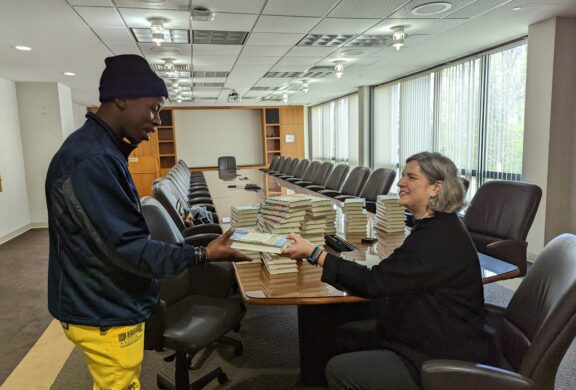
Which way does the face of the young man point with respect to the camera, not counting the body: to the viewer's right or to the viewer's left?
to the viewer's right

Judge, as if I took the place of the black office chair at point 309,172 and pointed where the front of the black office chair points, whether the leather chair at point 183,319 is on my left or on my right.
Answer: on my left

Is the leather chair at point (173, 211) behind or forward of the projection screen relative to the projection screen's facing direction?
forward

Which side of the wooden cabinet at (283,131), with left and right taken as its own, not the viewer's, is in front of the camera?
front

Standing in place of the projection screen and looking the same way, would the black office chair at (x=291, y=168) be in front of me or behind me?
in front

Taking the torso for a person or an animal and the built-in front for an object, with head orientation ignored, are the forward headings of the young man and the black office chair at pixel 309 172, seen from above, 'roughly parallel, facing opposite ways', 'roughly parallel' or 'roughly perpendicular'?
roughly parallel, facing opposite ways

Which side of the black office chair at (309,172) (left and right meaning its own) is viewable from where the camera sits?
left

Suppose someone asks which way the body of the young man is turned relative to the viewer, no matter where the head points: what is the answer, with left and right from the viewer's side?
facing to the right of the viewer

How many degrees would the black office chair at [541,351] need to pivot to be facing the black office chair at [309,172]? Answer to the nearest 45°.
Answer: approximately 90° to its right

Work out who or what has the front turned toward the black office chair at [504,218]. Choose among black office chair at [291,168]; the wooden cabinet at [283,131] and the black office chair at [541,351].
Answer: the wooden cabinet

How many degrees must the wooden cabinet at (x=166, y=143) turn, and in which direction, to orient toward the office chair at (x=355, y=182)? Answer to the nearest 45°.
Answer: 0° — it already faces it

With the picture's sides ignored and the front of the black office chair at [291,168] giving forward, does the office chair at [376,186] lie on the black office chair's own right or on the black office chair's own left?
on the black office chair's own left

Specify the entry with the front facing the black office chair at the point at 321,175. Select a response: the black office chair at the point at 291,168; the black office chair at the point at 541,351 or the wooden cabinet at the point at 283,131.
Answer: the wooden cabinet

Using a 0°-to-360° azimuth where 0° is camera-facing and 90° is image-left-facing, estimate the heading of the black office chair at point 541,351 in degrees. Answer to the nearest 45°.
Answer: approximately 45°

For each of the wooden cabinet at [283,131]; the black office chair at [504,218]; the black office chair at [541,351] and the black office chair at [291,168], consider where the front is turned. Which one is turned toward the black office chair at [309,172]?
the wooden cabinet

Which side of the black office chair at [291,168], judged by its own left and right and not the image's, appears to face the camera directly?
left

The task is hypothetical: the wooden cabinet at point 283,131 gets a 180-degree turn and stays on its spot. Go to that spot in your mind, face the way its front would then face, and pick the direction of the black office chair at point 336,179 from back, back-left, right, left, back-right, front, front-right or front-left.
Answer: back

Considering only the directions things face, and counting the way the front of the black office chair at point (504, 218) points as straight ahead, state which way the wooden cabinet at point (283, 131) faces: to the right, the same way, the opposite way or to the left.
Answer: to the left

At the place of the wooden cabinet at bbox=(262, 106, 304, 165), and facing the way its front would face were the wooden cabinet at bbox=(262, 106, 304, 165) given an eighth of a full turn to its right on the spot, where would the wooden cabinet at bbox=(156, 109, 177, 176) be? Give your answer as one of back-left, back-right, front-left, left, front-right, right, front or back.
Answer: front-right

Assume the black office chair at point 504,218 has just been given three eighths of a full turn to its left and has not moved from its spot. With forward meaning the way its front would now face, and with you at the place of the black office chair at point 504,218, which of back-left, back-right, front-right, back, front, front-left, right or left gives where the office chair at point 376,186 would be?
back-left

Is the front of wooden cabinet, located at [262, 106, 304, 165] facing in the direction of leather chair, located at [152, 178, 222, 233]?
yes
